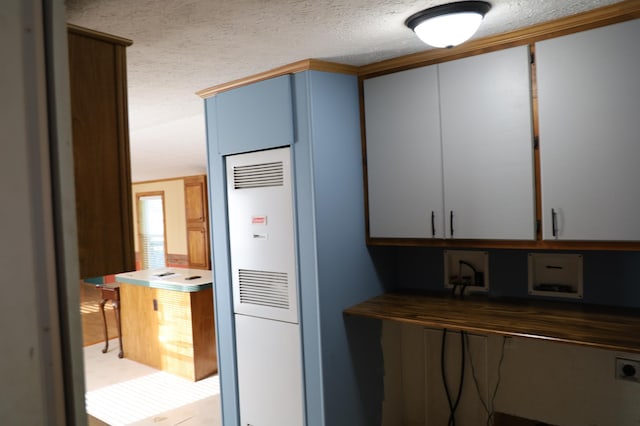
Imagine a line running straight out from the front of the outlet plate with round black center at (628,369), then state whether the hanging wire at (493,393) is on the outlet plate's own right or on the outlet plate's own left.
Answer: on the outlet plate's own right

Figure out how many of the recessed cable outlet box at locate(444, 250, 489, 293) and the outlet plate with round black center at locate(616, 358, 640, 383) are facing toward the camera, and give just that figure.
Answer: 2

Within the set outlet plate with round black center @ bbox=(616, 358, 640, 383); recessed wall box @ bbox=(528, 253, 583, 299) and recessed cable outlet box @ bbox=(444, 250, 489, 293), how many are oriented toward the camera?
3

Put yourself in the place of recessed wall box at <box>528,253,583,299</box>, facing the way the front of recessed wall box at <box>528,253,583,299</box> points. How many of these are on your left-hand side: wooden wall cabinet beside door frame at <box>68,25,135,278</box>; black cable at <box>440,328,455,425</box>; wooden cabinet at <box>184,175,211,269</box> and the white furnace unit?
0

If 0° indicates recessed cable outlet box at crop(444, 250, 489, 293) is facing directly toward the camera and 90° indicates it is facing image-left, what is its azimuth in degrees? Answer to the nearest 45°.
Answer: approximately 0°

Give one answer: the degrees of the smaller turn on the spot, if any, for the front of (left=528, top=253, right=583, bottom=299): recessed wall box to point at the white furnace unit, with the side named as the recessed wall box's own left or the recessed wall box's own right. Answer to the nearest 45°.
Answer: approximately 90° to the recessed wall box's own right

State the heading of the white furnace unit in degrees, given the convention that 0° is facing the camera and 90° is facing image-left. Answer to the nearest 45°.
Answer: approximately 45°

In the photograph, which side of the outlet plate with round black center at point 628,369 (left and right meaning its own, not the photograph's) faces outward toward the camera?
front

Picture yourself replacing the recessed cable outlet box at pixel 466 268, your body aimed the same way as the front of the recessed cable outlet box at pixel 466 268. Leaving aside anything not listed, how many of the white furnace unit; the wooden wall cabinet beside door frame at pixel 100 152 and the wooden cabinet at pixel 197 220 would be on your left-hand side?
0

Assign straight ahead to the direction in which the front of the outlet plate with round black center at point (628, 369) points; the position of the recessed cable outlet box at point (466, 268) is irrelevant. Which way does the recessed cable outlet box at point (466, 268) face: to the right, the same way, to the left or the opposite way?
the same way

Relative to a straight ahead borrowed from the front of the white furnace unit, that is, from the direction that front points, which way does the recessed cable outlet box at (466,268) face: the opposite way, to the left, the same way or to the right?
the same way

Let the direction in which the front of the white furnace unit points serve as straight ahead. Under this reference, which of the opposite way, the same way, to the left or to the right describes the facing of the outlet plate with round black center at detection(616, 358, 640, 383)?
the same way
